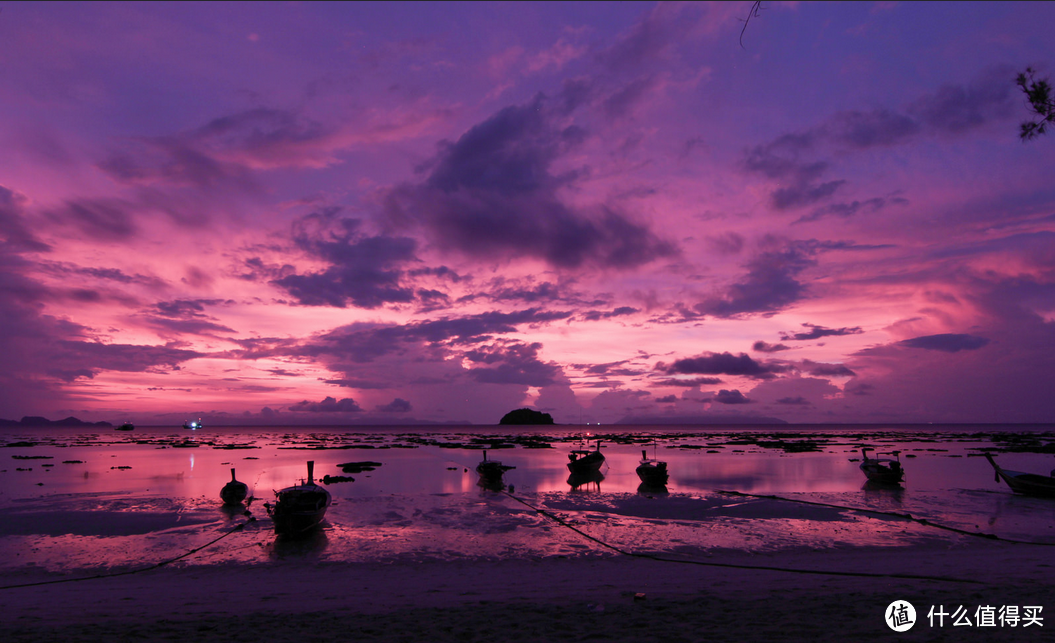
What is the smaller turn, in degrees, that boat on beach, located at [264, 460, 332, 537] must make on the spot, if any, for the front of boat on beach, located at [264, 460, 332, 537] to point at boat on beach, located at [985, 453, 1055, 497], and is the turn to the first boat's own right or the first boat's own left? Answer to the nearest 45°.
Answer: approximately 45° to the first boat's own right

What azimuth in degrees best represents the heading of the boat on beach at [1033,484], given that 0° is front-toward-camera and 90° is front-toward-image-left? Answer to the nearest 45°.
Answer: approximately 90°

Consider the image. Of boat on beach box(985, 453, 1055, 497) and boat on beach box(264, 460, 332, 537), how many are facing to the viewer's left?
1

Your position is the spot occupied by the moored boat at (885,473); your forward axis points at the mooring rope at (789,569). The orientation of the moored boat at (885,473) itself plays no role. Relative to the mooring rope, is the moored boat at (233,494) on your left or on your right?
right

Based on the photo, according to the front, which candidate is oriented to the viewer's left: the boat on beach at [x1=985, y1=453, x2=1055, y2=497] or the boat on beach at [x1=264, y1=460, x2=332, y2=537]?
the boat on beach at [x1=985, y1=453, x2=1055, y2=497]

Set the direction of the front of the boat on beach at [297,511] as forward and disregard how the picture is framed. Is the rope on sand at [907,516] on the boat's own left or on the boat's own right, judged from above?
on the boat's own right

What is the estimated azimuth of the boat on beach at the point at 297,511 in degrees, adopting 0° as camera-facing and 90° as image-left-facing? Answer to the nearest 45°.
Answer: approximately 225°

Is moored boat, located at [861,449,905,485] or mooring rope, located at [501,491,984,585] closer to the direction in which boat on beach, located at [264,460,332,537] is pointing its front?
the moored boat

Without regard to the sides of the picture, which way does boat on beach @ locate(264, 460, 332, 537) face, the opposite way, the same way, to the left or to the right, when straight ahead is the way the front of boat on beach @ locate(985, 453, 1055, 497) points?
to the right

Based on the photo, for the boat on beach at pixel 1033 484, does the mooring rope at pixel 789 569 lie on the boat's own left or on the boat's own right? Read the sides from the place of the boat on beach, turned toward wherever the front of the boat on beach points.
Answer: on the boat's own left
